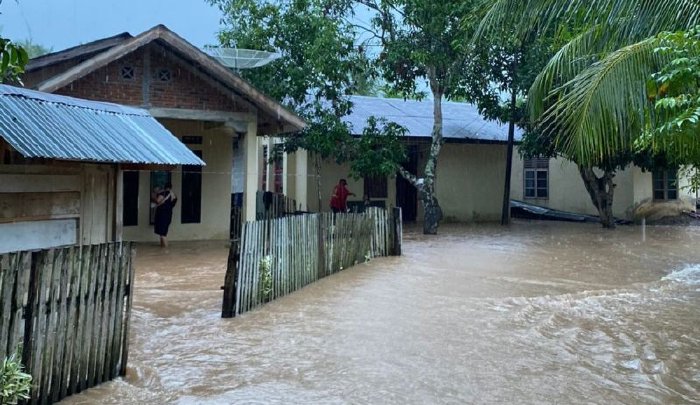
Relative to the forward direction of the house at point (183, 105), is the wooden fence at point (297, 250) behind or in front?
in front

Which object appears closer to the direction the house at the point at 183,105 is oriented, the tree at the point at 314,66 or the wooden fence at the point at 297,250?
the wooden fence

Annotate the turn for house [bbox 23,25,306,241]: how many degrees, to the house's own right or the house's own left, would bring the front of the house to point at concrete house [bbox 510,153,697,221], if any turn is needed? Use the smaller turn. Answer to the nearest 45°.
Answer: approximately 45° to the house's own left

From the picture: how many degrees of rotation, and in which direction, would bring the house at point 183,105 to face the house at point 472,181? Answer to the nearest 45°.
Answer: approximately 90° to its left

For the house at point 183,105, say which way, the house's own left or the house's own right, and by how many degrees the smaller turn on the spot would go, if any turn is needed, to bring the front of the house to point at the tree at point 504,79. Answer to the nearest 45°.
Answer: approximately 45° to the house's own left

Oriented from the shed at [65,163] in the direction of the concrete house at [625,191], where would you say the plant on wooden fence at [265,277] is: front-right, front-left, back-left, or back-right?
front-right

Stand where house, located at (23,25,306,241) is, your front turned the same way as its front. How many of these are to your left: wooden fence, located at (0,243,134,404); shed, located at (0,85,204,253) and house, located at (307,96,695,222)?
1

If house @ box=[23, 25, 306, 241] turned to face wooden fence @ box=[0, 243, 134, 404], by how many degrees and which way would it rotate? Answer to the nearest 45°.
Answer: approximately 45° to its right

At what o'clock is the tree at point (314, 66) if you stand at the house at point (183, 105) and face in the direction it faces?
The tree is roughly at 9 o'clock from the house.

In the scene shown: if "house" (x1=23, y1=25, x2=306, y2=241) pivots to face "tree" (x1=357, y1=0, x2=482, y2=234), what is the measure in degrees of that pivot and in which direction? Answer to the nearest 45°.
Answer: approximately 45° to its left

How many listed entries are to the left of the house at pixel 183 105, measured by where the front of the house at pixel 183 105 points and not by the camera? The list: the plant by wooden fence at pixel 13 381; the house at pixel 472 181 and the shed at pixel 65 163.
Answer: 1

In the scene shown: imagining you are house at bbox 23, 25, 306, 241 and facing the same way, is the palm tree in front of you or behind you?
in front

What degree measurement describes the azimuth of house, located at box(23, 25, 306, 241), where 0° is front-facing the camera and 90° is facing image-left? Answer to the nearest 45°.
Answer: approximately 315°

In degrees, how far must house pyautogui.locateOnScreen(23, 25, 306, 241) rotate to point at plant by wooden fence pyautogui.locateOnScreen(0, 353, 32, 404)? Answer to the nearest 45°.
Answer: approximately 45° to its right
